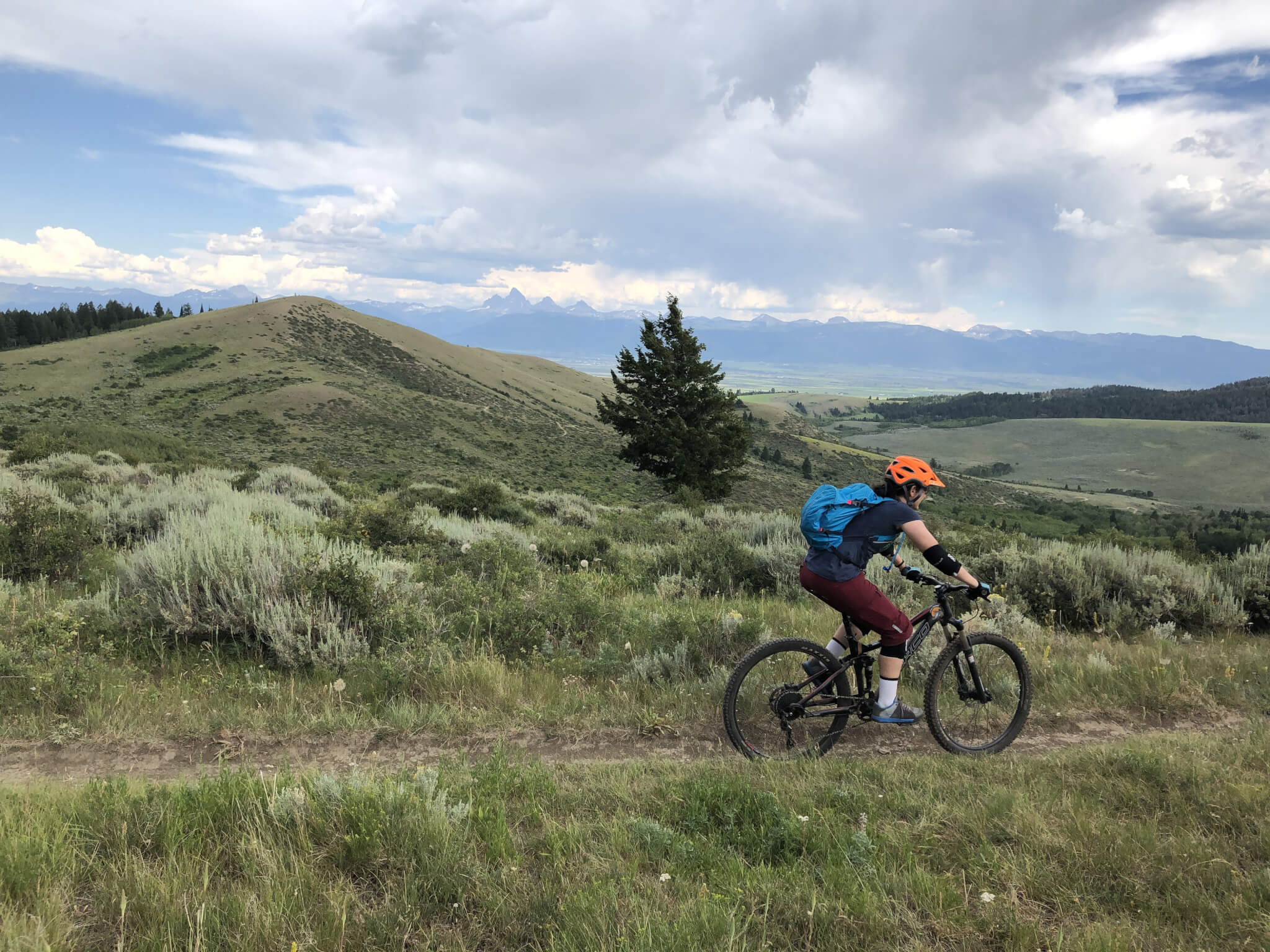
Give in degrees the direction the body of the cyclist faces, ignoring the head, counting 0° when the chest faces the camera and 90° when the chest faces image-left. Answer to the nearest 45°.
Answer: approximately 270°

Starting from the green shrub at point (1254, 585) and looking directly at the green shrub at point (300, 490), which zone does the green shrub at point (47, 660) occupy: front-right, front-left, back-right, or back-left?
front-left

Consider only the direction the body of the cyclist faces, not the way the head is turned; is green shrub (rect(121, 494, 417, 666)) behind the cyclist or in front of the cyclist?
behind

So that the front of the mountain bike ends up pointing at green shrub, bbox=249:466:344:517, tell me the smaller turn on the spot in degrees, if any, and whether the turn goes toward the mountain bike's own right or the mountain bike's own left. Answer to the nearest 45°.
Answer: approximately 135° to the mountain bike's own left

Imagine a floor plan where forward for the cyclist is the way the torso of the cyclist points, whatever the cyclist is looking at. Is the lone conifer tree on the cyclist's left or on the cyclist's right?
on the cyclist's left

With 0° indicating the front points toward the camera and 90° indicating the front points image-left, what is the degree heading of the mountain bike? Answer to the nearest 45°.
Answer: approximately 270°
